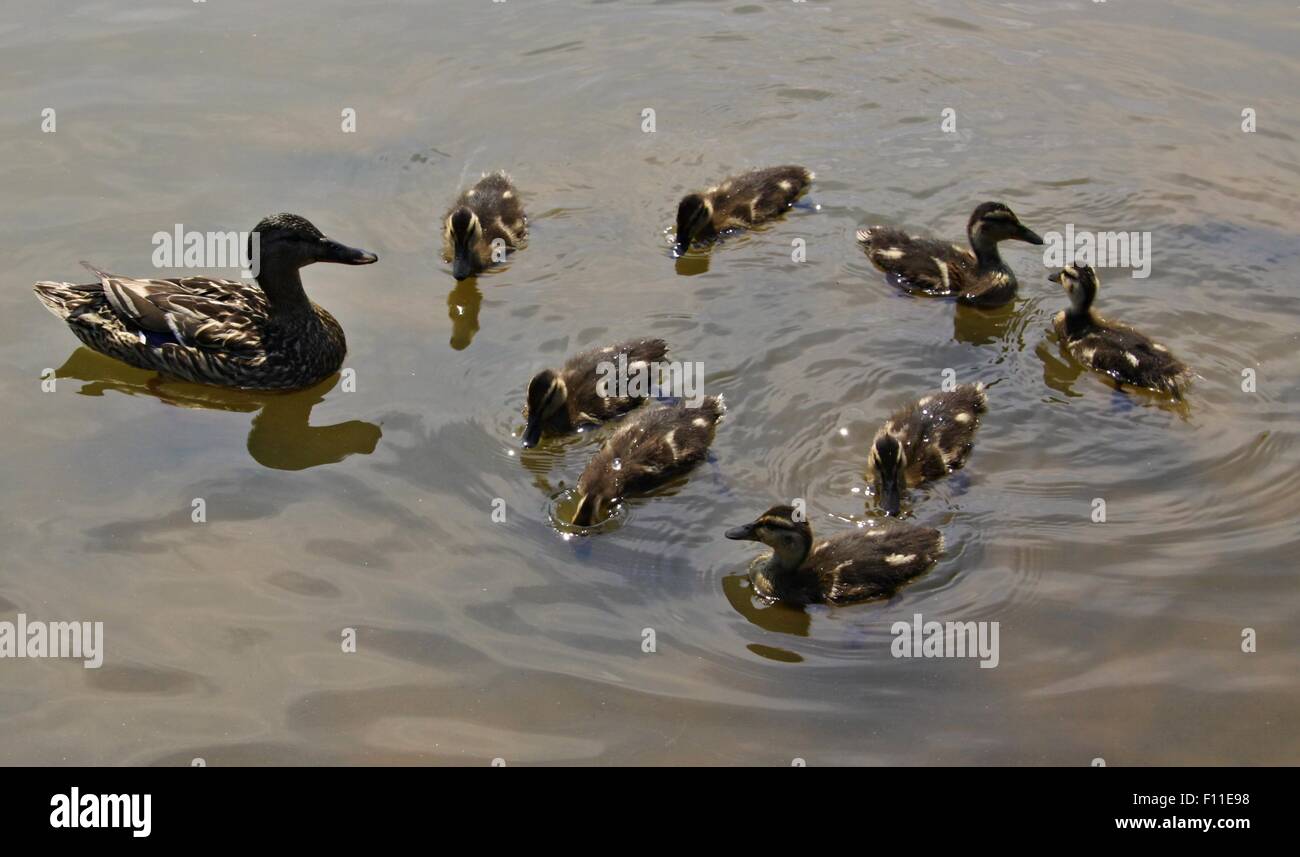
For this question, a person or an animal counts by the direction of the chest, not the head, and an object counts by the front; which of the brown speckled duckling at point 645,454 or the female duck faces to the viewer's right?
the female duck

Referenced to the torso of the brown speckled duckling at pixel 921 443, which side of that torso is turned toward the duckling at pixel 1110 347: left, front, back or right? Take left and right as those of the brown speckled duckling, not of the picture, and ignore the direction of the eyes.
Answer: back

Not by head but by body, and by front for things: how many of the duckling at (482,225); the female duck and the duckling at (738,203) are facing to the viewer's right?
1

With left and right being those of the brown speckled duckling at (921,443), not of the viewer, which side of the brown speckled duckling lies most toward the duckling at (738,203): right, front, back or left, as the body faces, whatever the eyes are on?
right

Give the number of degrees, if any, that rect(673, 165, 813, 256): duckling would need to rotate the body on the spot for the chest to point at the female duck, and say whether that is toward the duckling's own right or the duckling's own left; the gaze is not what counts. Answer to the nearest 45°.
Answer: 0° — it already faces it

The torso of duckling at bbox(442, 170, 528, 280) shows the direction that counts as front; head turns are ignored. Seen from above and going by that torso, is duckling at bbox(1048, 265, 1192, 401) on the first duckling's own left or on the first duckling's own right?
on the first duckling's own left

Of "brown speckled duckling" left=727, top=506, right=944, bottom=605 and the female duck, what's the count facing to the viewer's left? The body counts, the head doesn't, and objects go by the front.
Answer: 1

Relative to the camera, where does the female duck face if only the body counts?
to the viewer's right

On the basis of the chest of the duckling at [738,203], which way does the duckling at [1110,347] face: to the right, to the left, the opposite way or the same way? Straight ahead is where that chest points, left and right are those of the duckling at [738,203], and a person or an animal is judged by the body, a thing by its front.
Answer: to the right
